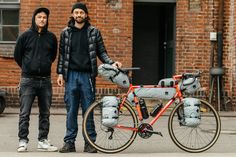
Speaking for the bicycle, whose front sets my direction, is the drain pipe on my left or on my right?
on my left

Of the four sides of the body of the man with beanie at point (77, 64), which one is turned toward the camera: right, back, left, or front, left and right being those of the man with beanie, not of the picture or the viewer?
front

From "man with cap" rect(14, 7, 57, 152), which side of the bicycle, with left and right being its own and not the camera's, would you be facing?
back

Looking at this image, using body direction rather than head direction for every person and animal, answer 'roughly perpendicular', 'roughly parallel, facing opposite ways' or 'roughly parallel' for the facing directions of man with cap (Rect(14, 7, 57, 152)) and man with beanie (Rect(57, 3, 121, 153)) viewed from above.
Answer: roughly parallel

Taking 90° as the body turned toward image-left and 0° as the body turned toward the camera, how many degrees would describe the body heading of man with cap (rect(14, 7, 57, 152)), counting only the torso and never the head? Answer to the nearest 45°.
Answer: approximately 0°

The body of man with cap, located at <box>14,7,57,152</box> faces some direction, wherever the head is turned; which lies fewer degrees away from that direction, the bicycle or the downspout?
the bicycle

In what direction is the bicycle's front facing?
to the viewer's right

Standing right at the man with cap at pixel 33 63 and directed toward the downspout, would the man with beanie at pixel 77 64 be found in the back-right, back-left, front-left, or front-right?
front-right

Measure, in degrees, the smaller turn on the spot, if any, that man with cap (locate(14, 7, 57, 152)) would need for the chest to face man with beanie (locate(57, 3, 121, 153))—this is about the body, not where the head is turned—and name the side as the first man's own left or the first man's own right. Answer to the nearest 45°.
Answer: approximately 90° to the first man's own left

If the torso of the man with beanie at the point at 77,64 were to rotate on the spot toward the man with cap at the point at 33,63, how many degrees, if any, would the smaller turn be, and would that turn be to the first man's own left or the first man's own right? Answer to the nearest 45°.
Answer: approximately 90° to the first man's own right

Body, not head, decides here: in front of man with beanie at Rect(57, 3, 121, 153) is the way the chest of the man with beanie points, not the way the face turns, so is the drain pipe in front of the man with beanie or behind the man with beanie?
behind

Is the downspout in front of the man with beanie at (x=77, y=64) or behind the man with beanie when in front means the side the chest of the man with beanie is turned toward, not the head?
behind
